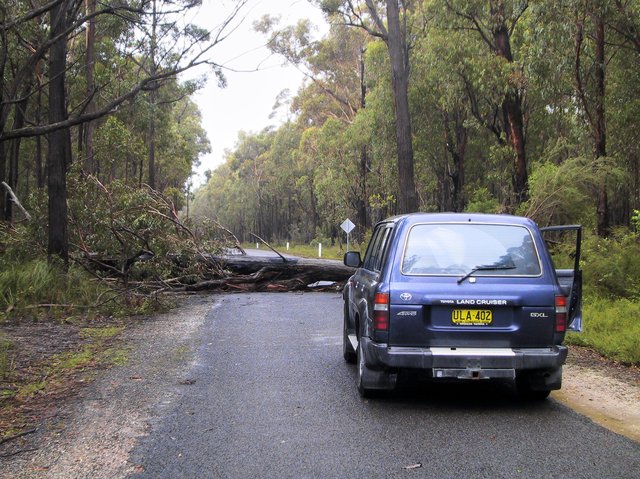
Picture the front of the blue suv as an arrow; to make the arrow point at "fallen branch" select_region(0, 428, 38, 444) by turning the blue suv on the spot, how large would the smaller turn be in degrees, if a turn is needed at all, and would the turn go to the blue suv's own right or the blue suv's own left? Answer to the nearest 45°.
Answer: approximately 90° to the blue suv's own left

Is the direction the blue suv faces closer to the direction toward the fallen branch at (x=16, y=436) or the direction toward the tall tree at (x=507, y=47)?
the tall tree

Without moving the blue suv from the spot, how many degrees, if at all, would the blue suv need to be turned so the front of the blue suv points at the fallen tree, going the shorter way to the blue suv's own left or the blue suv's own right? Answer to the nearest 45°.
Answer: approximately 45° to the blue suv's own left

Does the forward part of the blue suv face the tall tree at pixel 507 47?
yes

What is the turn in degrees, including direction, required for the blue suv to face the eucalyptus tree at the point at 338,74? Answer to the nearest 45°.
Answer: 0° — it already faces it

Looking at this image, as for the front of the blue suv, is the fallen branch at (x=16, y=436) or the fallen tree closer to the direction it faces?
the fallen tree

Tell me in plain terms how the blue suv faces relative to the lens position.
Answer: facing away from the viewer

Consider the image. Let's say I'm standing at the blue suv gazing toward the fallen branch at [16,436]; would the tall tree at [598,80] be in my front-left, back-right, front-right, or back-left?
back-right

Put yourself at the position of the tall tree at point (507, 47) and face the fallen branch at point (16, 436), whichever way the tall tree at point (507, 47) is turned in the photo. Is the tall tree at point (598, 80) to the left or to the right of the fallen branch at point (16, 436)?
left
